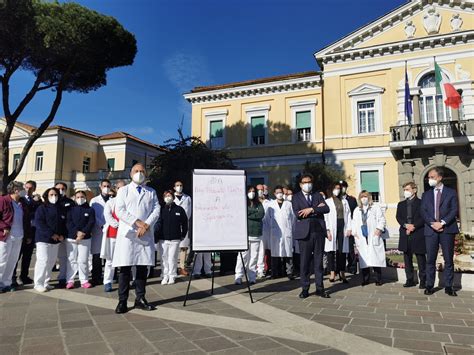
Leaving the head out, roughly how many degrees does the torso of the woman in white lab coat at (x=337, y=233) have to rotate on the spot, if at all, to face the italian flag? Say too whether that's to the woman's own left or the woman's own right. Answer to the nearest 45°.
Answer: approximately 135° to the woman's own left

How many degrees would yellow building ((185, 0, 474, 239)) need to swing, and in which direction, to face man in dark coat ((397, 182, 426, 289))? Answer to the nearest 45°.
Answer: approximately 45° to its left

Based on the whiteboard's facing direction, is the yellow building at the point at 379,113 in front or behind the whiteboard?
behind

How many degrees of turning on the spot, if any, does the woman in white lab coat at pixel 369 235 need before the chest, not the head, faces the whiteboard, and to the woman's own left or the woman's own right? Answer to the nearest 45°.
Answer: approximately 45° to the woman's own right

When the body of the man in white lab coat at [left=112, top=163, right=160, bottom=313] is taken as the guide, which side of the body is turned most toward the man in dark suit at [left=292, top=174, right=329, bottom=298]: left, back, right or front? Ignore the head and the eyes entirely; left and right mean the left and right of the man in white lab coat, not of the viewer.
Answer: left

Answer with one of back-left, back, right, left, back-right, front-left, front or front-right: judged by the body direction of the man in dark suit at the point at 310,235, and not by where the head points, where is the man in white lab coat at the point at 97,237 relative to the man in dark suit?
right

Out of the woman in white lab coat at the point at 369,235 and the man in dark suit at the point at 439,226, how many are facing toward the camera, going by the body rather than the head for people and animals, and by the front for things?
2
